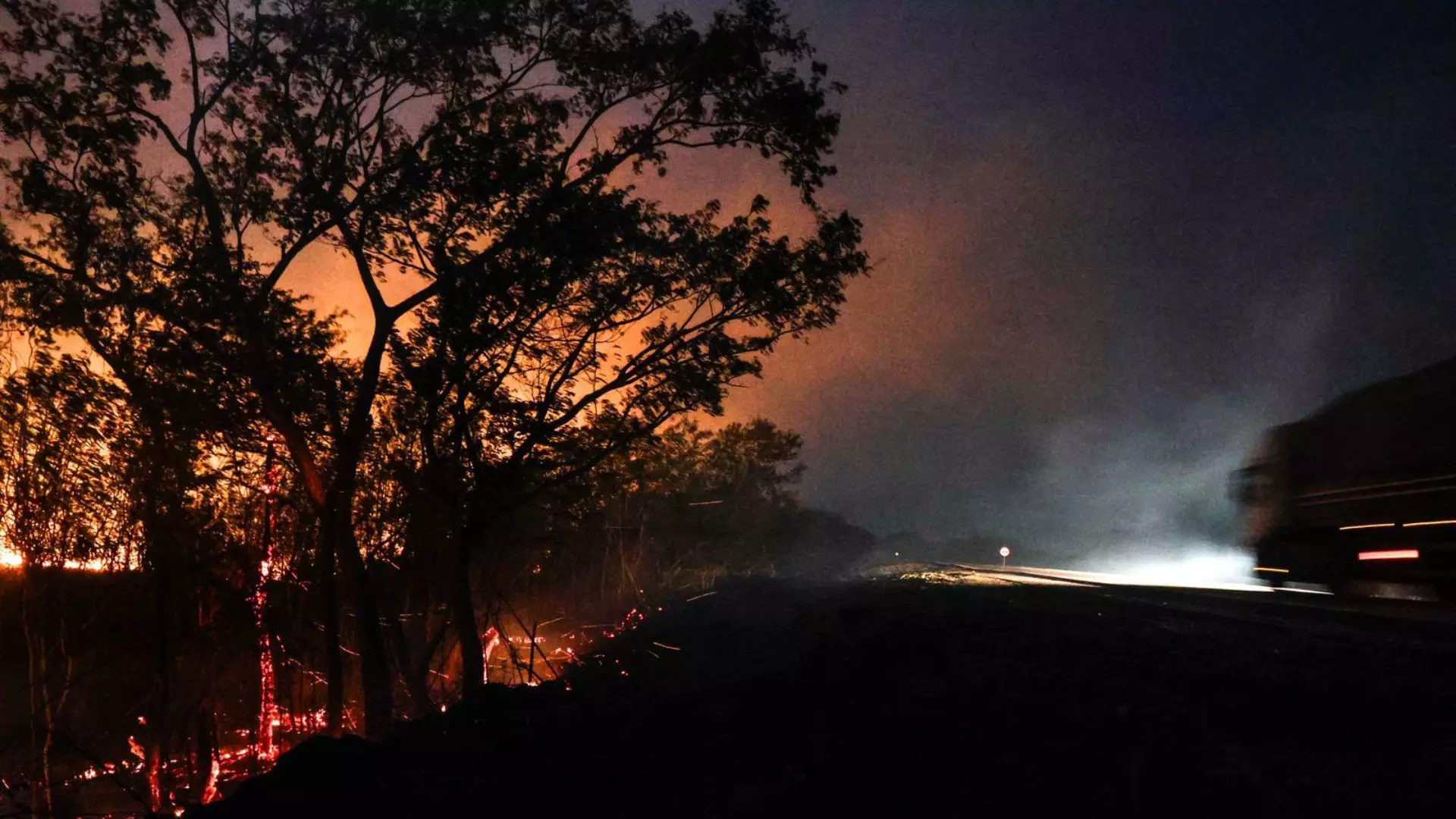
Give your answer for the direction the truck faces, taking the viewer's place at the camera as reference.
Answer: facing away from the viewer and to the left of the viewer
